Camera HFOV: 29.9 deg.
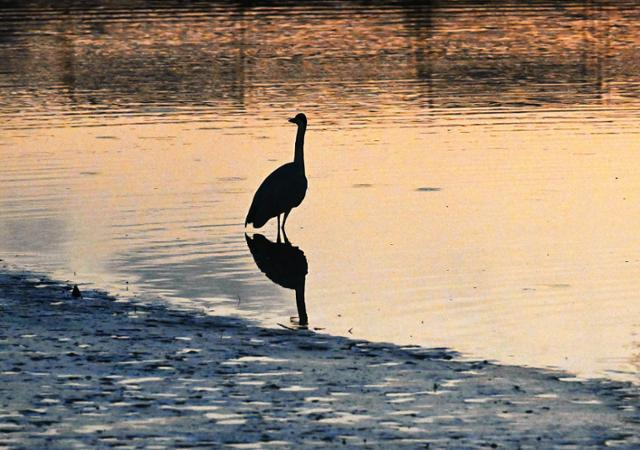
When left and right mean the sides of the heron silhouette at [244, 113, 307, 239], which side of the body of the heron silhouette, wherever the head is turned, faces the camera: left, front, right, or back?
right
